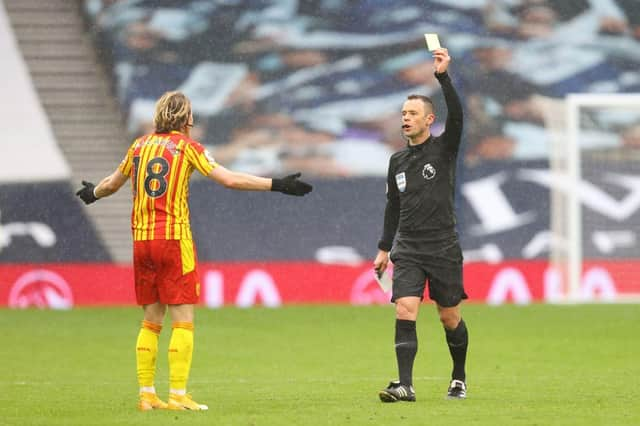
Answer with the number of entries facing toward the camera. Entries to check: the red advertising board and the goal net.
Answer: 2

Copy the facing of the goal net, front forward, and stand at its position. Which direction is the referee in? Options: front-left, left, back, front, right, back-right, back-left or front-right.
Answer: front

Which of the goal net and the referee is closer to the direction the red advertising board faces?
the referee

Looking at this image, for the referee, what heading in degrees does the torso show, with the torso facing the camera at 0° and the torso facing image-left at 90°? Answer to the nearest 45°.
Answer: approximately 45°

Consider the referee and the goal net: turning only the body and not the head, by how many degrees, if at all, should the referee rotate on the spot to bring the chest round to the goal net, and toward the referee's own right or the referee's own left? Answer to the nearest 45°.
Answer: approximately 135° to the referee's own right

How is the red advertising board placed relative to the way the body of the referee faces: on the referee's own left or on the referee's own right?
on the referee's own right

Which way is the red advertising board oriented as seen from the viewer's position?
toward the camera

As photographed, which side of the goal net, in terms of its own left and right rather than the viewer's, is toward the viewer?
front

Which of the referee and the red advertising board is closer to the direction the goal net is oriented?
the referee

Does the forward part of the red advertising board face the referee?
yes
